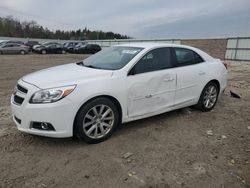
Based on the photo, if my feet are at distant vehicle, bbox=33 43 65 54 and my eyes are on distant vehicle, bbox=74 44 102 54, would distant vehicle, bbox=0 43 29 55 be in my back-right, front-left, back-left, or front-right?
back-right

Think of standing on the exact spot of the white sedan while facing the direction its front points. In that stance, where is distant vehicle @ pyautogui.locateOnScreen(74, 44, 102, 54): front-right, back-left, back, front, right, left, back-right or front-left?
back-right

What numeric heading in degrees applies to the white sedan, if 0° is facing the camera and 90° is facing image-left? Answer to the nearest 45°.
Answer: approximately 45°

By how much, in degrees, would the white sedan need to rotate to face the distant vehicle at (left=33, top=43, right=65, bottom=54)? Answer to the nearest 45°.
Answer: approximately 135° to its right

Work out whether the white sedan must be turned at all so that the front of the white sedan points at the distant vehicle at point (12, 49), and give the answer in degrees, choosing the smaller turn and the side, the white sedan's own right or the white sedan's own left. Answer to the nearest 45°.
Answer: approximately 90° to the white sedan's own right
